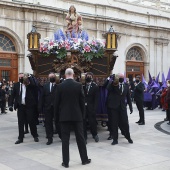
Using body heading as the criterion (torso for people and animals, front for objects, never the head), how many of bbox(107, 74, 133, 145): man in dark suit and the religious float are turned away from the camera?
0

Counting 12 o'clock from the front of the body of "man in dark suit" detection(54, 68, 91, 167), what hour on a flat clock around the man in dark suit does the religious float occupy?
The religious float is roughly at 12 o'clock from the man in dark suit.

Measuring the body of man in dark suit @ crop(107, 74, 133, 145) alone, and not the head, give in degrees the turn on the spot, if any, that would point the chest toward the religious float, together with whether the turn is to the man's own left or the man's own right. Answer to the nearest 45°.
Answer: approximately 135° to the man's own right

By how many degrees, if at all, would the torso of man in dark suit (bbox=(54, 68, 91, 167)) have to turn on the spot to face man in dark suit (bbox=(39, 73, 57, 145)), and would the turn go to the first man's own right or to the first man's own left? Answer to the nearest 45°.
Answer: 0° — they already face them

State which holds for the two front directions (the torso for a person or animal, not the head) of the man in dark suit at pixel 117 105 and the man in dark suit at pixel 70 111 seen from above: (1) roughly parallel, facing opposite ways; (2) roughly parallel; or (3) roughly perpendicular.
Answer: roughly parallel, facing opposite ways

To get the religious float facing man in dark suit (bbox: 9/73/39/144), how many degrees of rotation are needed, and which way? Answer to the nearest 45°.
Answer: approximately 45° to its right

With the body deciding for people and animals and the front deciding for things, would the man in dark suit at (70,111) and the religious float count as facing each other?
yes

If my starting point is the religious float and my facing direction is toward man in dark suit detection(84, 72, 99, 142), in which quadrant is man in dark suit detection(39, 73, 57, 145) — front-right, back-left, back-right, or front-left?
front-right

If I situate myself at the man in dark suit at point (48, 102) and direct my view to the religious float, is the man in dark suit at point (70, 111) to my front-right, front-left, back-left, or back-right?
back-right

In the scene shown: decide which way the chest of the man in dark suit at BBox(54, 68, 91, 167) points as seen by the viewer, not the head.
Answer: away from the camera

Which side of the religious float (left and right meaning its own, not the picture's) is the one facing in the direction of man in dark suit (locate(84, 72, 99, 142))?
front

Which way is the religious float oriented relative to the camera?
toward the camera

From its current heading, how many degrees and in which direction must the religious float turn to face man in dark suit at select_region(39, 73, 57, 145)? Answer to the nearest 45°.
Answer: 0° — it already faces them

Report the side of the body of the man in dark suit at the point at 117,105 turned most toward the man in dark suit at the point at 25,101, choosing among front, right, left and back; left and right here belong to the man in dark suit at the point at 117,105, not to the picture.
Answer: right

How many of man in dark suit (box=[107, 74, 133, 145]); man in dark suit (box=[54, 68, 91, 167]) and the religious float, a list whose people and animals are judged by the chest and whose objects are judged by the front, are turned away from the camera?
1
